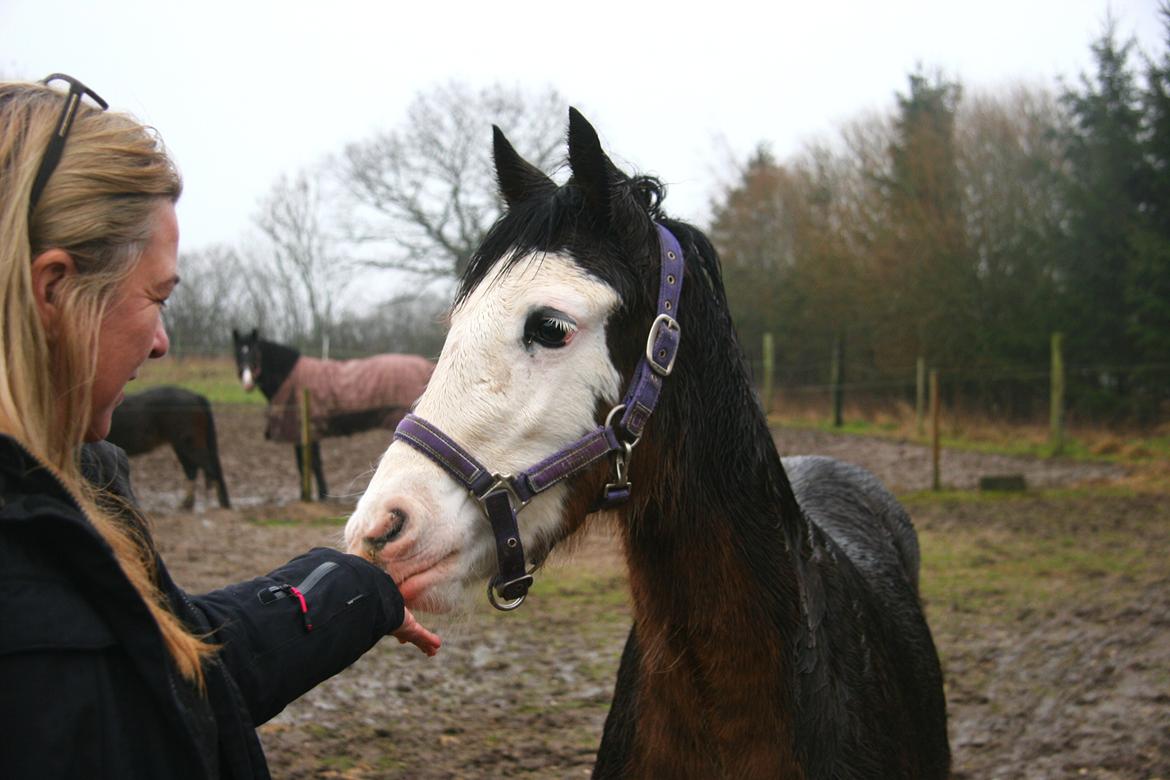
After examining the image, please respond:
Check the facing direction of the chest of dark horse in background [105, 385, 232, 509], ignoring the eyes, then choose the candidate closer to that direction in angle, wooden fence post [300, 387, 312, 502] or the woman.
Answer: the woman

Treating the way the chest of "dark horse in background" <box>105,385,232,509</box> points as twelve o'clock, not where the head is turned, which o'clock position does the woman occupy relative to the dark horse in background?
The woman is roughly at 9 o'clock from the dark horse in background.

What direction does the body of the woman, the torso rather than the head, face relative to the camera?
to the viewer's right

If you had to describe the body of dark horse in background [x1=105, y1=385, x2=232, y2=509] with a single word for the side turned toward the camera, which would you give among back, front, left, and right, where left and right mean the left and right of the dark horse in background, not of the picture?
left

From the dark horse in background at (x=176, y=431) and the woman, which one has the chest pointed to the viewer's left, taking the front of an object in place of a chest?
the dark horse in background

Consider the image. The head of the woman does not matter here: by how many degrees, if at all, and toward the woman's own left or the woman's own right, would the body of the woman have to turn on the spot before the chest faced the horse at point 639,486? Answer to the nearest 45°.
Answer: approximately 45° to the woman's own left

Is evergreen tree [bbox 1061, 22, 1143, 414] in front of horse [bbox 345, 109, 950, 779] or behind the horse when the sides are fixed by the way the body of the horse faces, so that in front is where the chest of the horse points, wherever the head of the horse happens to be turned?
behind

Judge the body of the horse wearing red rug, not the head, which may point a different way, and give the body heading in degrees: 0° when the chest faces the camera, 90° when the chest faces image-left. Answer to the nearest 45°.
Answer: approximately 45°

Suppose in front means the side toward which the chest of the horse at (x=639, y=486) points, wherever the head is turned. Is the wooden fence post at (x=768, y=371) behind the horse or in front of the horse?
behind

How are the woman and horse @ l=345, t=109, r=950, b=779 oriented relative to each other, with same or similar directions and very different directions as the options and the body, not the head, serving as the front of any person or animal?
very different directions

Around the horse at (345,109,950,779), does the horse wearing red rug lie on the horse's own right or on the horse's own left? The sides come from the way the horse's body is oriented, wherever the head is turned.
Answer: on the horse's own right

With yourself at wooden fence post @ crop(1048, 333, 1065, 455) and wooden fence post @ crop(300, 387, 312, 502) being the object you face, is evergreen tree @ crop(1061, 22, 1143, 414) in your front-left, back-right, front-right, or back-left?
back-right

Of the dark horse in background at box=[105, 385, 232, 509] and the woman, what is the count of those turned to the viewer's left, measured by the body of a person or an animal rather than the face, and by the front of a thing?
1
